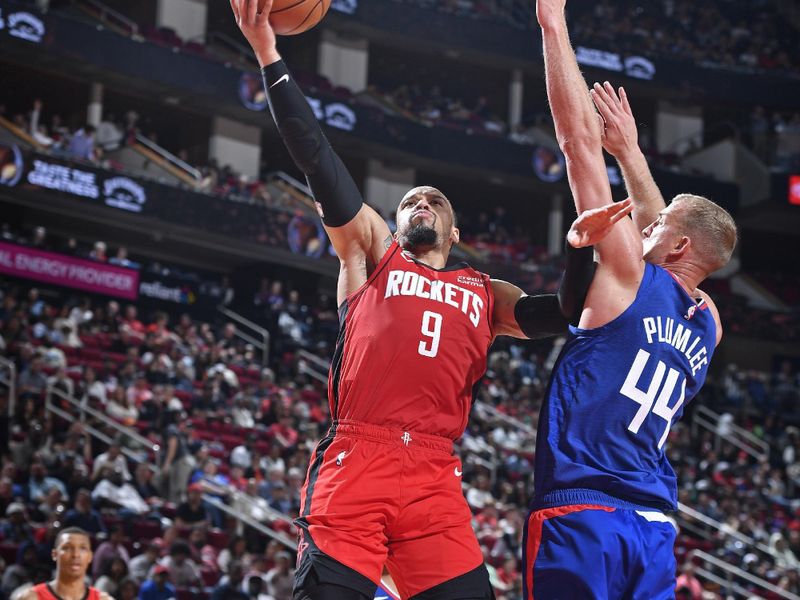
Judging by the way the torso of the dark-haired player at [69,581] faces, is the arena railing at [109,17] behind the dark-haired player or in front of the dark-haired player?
behind

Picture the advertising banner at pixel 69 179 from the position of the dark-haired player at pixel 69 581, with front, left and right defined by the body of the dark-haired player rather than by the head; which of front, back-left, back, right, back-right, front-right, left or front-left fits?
back

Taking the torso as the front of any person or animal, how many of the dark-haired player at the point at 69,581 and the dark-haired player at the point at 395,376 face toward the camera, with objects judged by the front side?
2

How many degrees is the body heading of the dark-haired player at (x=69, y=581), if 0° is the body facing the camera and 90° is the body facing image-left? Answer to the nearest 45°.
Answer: approximately 0°

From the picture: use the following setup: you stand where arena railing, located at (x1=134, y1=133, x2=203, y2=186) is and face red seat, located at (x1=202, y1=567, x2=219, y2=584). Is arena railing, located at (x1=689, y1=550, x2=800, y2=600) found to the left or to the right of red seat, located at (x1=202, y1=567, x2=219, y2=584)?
left

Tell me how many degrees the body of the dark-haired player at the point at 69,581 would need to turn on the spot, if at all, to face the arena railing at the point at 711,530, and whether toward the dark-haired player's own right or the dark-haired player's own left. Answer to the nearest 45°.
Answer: approximately 135° to the dark-haired player's own left

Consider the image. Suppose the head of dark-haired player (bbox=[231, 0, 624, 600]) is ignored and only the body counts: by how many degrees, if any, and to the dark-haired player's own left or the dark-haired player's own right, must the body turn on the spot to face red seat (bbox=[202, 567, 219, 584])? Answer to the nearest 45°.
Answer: approximately 180°

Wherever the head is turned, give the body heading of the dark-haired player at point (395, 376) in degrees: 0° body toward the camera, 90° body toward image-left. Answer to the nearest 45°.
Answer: approximately 0°

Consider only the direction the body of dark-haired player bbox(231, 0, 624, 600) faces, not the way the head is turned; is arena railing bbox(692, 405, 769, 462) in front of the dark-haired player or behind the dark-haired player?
behind

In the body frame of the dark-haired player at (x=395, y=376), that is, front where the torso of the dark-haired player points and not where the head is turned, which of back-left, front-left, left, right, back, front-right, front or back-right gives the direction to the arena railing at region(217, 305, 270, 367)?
back
